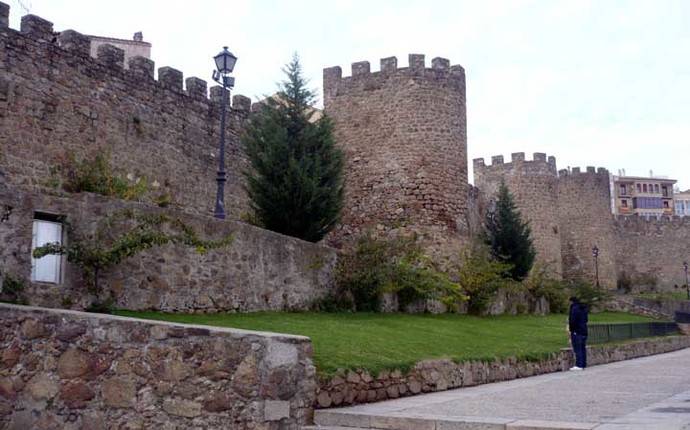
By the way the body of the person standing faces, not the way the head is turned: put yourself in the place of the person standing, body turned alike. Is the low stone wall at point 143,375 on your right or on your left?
on your left

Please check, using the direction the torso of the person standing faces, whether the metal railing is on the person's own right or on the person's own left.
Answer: on the person's own right

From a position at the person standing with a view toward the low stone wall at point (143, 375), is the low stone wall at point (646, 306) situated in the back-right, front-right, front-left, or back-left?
back-right

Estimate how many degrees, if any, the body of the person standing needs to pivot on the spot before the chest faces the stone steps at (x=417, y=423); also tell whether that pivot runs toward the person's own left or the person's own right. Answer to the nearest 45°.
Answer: approximately 90° to the person's own left

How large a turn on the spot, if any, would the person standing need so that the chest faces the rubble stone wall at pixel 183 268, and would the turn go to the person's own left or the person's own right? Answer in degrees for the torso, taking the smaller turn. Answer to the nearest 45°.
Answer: approximately 45° to the person's own left

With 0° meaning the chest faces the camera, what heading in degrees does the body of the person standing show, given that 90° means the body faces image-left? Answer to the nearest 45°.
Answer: approximately 90°

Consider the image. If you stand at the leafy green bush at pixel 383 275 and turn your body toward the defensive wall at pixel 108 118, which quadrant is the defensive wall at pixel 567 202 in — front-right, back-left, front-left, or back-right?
back-right

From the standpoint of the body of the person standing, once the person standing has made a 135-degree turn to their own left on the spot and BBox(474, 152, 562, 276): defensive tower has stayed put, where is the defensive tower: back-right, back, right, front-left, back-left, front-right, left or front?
back-left

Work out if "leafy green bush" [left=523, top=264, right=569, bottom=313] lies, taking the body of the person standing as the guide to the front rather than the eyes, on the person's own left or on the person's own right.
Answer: on the person's own right

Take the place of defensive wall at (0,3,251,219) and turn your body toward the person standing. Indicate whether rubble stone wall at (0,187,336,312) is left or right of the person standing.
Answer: right
